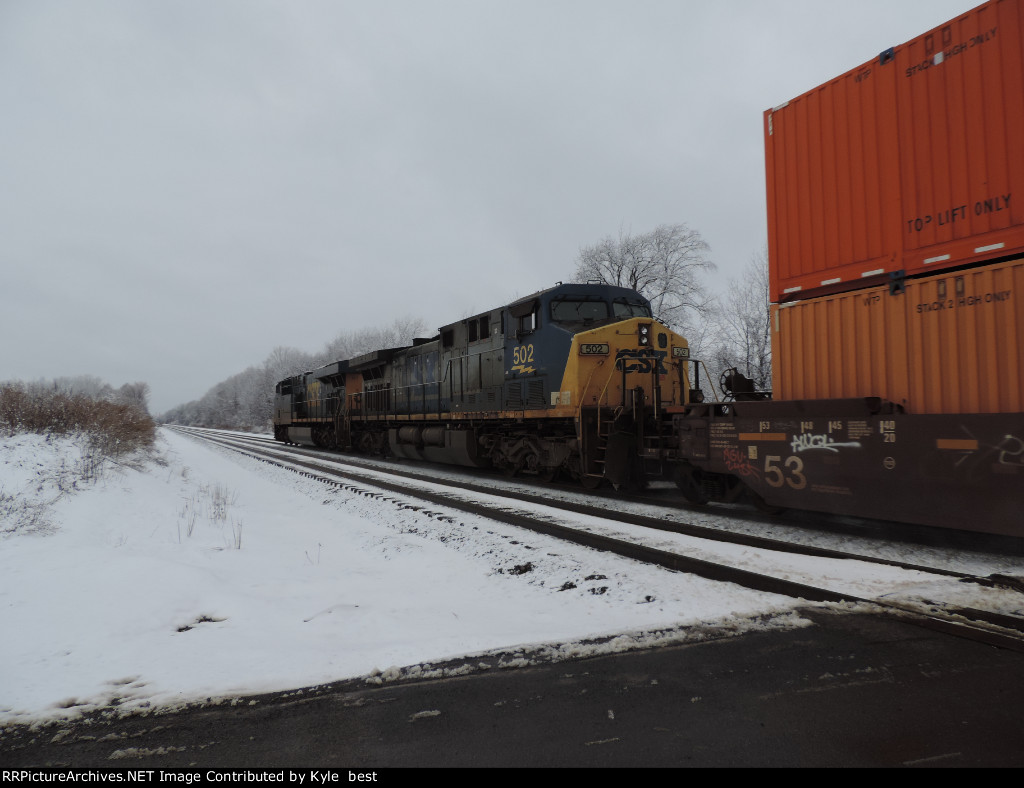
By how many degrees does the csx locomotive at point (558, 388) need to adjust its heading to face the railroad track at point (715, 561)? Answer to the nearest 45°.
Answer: approximately 45° to its right

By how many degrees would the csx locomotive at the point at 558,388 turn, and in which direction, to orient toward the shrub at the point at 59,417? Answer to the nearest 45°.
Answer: approximately 135° to its right

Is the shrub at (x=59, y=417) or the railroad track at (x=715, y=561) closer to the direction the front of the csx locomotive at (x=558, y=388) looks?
the railroad track

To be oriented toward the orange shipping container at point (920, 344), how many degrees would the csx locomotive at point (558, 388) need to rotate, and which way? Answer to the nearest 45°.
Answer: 0° — it already faces it

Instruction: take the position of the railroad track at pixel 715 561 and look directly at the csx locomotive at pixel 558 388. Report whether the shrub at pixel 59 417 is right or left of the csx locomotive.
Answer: left

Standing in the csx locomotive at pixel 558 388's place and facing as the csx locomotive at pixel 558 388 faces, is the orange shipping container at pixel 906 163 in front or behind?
in front

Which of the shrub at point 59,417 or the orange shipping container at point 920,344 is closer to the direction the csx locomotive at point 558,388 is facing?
the orange shipping container
